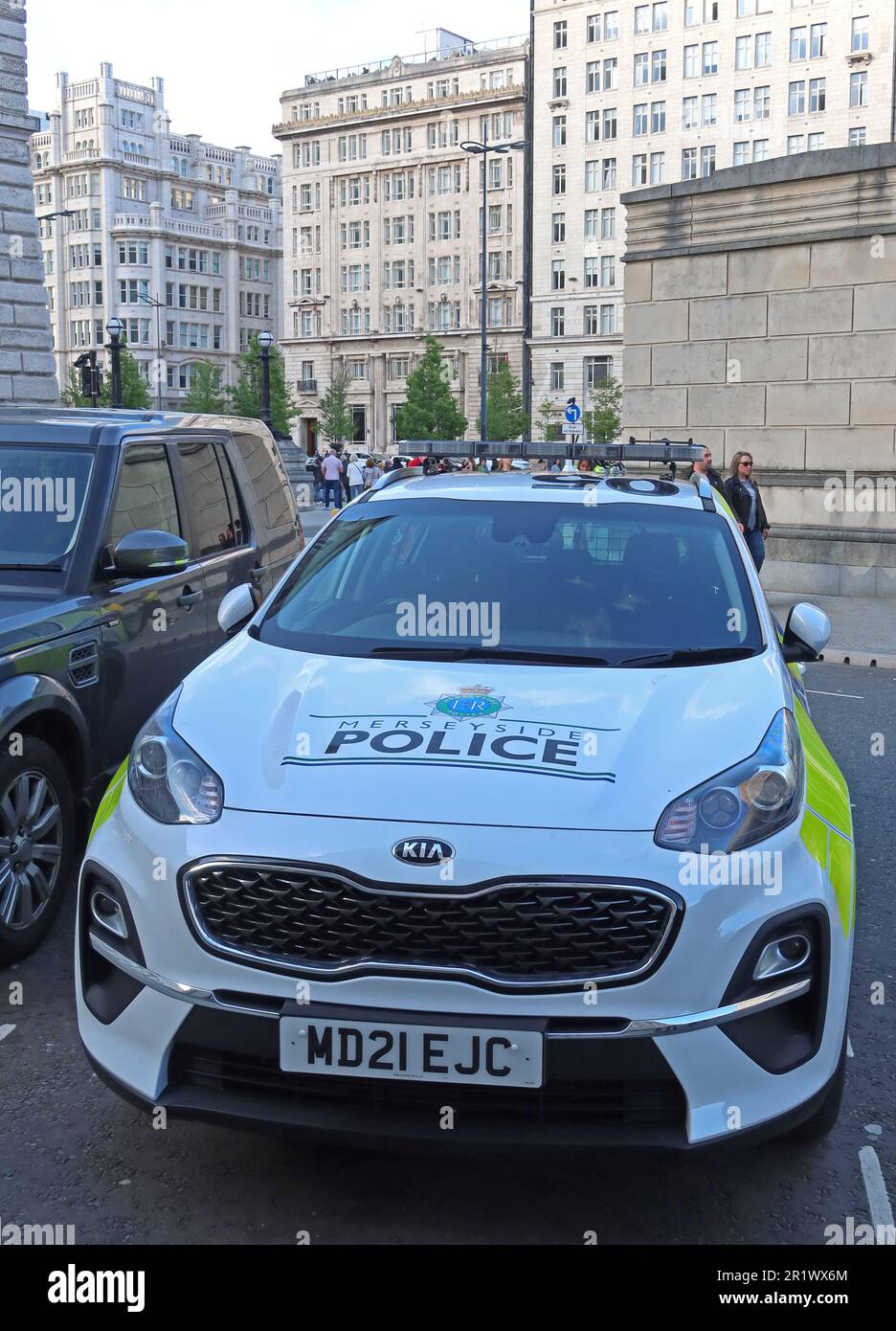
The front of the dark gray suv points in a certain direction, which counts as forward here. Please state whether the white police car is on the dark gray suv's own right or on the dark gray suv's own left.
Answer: on the dark gray suv's own left

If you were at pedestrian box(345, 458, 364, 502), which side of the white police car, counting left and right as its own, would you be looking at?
back

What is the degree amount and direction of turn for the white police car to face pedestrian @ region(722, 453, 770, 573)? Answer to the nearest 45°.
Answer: approximately 180°

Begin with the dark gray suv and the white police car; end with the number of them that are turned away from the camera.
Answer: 0

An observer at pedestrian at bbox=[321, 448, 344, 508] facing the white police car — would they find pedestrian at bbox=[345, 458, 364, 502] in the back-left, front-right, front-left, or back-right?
back-left

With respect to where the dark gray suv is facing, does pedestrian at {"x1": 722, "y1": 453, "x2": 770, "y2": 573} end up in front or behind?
behind

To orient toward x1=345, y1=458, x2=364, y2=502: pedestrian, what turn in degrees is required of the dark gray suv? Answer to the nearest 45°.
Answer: approximately 135° to its right

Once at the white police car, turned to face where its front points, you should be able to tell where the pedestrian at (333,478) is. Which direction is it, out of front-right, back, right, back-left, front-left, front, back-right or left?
back

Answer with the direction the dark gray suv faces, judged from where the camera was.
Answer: facing the viewer and to the left of the viewer

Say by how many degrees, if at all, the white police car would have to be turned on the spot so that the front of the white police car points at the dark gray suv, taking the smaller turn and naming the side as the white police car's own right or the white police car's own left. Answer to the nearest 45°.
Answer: approximately 135° to the white police car's own right

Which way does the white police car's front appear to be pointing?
toward the camera
